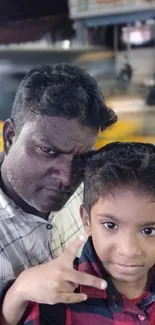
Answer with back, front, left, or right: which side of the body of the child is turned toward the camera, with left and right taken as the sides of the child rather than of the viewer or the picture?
front

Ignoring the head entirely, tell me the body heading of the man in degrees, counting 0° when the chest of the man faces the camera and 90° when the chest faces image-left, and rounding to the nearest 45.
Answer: approximately 315°

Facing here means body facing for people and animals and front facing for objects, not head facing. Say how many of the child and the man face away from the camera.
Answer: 0
